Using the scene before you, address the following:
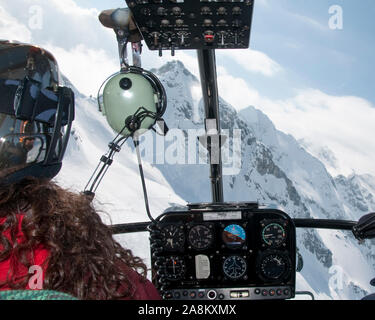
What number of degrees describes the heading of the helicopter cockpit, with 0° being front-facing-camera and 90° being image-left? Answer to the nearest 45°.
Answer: approximately 180°
